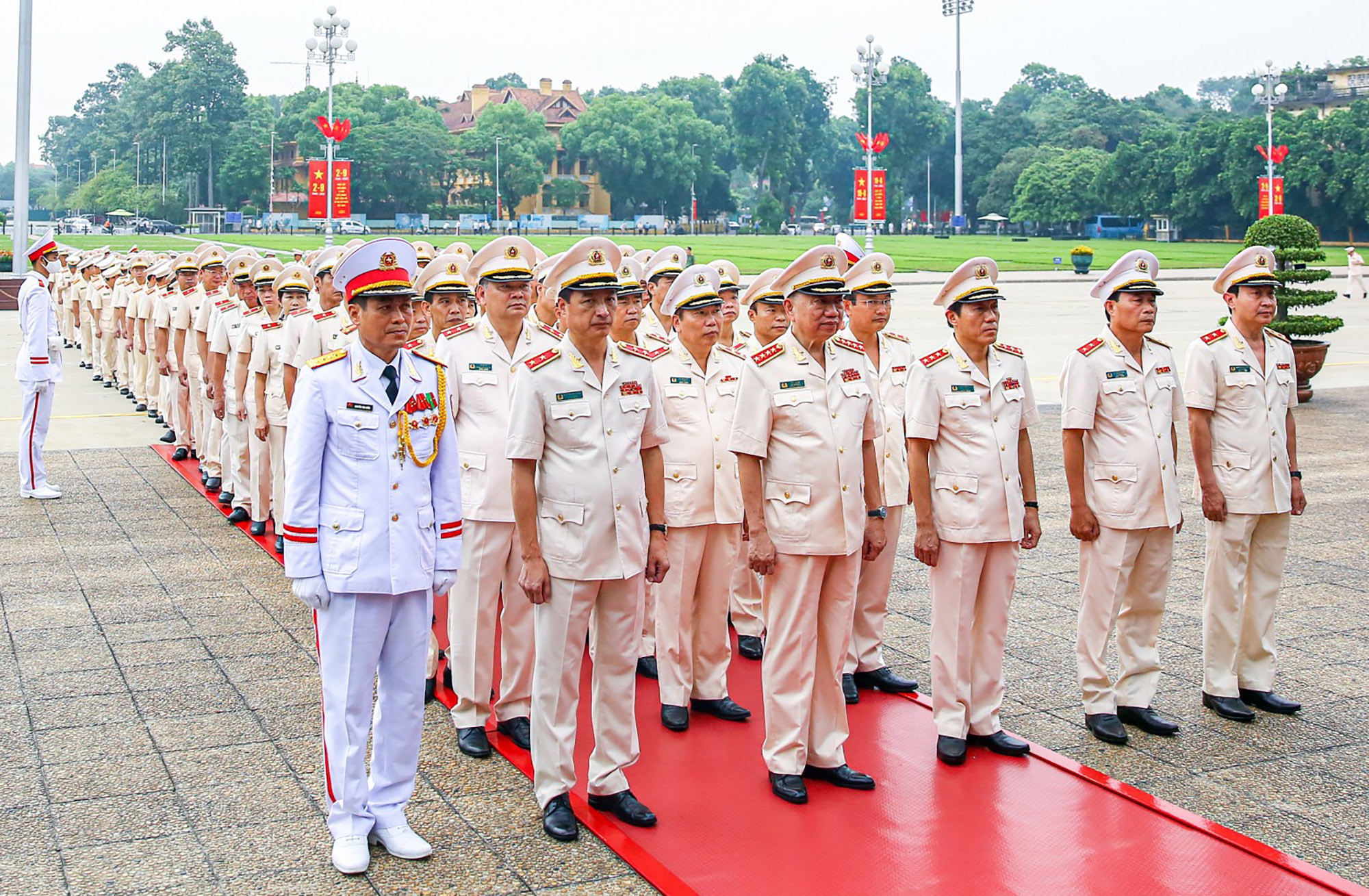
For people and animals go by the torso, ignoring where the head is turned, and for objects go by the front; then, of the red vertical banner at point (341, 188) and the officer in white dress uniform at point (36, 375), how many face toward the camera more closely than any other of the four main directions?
1

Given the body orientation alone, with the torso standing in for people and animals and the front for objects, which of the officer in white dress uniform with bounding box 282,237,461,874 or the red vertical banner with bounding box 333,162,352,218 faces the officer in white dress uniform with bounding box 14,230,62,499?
the red vertical banner

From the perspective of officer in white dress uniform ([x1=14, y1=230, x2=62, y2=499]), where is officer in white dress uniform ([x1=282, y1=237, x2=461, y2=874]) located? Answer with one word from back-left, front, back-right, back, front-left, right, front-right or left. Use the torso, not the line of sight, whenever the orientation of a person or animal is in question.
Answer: right

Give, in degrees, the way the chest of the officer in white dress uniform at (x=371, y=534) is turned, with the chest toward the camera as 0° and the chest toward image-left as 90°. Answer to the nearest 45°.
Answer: approximately 315°

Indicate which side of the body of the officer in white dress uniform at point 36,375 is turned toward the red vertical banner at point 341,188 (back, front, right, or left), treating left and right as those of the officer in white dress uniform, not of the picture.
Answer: left

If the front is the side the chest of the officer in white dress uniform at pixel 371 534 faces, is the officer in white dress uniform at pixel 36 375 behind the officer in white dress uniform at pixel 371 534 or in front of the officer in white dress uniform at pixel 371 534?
behind

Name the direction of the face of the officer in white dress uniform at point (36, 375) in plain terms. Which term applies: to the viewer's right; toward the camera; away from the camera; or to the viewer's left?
to the viewer's right

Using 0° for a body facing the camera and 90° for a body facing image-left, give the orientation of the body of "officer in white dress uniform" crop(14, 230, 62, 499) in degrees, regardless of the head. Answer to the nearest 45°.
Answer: approximately 270°

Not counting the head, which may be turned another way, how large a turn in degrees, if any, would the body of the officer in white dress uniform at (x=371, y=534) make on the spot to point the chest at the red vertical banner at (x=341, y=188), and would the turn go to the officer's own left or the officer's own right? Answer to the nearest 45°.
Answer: approximately 135° to the officer's own left
